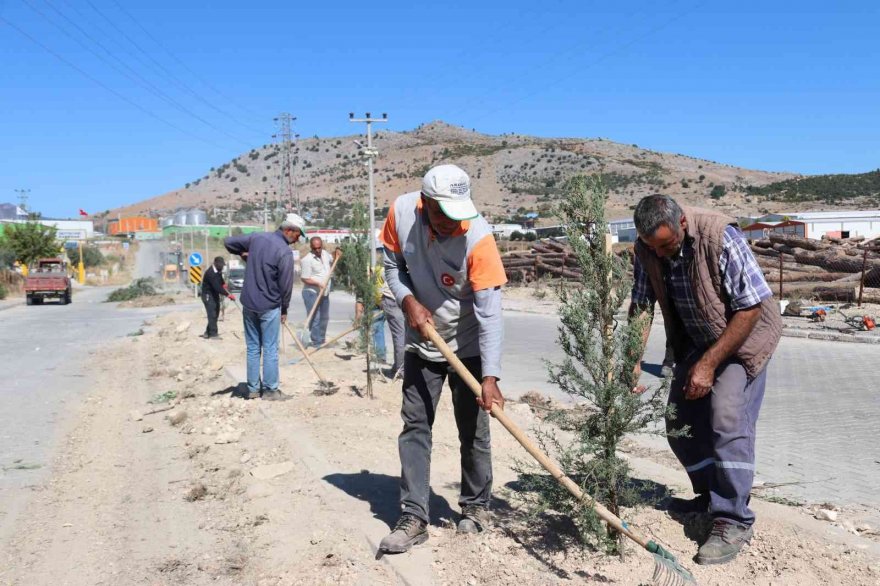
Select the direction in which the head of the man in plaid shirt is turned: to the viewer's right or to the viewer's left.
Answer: to the viewer's left

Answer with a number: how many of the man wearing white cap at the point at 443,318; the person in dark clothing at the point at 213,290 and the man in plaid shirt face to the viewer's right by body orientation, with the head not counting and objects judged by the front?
1

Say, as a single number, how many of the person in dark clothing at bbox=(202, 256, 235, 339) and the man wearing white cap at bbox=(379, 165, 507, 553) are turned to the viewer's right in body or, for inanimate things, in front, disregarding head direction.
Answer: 1

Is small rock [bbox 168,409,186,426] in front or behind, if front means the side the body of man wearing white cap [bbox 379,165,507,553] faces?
behind

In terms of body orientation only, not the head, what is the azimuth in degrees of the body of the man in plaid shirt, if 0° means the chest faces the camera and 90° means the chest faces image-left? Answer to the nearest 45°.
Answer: approximately 45°

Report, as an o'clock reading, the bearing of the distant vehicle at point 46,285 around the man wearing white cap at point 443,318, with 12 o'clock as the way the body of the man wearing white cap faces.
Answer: The distant vehicle is roughly at 5 o'clock from the man wearing white cap.

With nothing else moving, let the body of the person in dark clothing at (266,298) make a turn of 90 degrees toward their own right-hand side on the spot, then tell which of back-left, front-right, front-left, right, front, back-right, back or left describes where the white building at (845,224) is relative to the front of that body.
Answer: left

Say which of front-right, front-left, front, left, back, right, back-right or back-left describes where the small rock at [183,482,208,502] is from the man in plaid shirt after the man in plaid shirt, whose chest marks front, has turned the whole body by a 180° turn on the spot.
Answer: back-left

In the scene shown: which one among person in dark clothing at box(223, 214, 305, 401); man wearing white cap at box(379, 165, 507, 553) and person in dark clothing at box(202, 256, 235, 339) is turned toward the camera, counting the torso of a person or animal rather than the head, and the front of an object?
the man wearing white cap

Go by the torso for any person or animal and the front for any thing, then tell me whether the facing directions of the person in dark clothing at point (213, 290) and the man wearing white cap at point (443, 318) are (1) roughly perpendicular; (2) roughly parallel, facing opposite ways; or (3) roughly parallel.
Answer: roughly perpendicular

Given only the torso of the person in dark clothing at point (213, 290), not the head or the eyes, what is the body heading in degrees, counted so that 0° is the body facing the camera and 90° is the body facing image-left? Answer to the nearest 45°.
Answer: approximately 270°

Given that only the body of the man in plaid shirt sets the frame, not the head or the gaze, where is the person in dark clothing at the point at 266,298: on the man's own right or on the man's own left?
on the man's own right

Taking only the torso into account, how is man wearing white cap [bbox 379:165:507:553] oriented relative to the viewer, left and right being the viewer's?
facing the viewer

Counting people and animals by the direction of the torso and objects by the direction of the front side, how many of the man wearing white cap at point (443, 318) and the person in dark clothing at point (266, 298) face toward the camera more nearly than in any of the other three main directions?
1

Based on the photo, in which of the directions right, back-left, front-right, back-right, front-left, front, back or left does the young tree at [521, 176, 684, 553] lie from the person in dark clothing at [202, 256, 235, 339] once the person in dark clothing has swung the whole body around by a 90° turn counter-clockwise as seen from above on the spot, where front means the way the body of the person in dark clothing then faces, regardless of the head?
back

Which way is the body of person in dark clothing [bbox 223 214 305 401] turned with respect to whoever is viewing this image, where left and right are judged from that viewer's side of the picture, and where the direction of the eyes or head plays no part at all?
facing away from the viewer and to the right of the viewer
